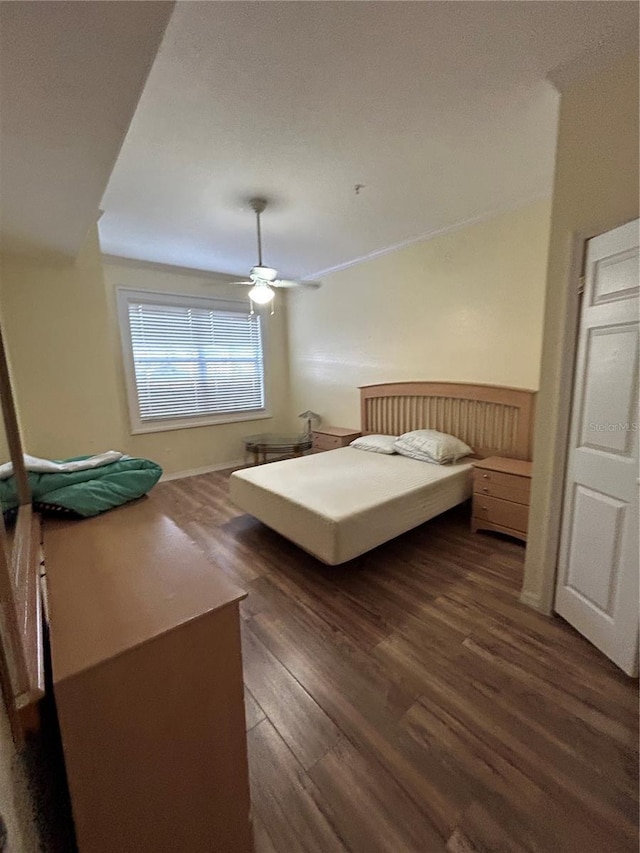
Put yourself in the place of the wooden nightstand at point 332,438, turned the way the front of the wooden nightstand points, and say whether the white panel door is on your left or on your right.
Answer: on your left

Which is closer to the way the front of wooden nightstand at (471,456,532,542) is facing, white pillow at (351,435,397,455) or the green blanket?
the green blanket

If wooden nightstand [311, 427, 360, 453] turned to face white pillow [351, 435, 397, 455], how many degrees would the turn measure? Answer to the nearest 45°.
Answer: approximately 90° to its left

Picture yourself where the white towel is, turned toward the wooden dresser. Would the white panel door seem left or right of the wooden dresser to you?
left

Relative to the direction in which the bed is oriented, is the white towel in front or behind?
in front

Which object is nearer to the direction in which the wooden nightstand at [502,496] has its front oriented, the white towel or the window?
the white towel

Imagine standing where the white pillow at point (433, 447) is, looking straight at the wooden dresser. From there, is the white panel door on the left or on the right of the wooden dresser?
left

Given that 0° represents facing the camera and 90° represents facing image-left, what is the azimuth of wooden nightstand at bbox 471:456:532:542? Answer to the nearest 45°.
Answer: approximately 45°

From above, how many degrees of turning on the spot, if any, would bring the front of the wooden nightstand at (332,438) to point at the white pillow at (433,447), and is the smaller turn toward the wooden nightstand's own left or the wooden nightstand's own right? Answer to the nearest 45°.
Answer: approximately 90° to the wooden nightstand's own left
